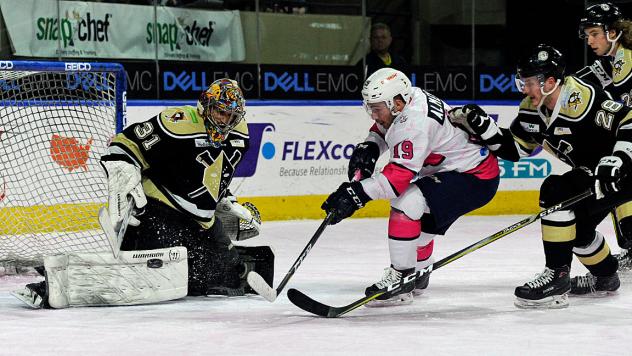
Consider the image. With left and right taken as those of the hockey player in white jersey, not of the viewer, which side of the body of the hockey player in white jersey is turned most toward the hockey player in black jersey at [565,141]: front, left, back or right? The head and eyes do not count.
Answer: back

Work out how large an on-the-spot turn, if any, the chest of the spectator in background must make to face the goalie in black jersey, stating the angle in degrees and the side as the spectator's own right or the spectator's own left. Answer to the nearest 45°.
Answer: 0° — they already face them

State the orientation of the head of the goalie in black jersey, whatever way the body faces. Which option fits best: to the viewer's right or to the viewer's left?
to the viewer's right

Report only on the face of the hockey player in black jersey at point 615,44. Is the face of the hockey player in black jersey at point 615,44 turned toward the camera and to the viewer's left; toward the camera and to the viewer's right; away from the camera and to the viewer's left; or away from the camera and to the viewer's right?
toward the camera and to the viewer's left

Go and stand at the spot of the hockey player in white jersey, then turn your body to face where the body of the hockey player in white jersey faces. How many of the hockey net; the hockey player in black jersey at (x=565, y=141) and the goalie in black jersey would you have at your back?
1

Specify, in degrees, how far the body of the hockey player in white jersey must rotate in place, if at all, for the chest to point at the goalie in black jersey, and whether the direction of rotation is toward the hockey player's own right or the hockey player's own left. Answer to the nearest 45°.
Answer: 0° — they already face them

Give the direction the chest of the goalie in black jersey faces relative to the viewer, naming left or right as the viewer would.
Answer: facing the viewer and to the right of the viewer

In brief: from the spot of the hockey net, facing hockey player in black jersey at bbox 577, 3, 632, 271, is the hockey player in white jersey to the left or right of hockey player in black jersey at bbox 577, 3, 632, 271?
right

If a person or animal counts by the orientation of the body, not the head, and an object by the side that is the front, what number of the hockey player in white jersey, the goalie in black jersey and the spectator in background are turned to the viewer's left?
1

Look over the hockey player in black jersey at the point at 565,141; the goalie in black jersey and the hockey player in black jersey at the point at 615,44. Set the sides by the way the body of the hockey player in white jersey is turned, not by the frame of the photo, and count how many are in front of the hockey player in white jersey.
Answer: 1

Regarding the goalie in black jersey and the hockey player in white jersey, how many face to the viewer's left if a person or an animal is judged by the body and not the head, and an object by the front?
1

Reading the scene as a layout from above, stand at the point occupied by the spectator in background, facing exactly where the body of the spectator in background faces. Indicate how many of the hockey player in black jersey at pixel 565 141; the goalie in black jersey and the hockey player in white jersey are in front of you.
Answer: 3

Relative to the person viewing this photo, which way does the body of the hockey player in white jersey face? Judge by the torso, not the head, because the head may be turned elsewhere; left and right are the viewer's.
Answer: facing to the left of the viewer

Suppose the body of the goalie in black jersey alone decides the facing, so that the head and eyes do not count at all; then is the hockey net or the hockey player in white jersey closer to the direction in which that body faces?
the hockey player in white jersey

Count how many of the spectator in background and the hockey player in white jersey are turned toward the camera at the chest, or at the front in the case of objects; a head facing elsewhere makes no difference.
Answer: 1
